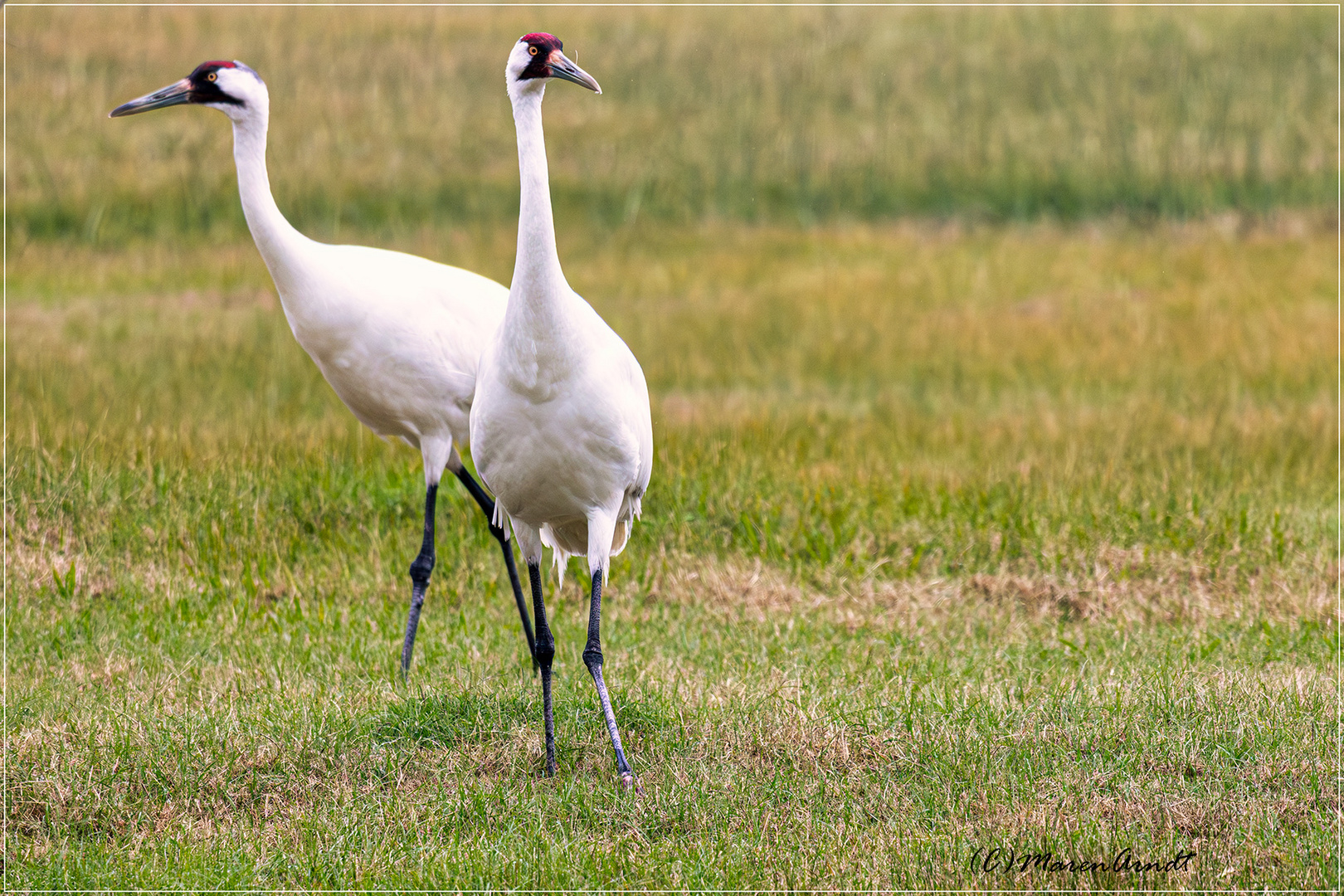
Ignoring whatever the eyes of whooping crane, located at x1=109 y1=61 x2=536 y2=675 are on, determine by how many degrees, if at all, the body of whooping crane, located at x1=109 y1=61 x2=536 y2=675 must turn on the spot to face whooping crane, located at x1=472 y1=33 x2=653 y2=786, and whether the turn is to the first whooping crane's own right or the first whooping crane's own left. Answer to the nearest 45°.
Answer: approximately 90° to the first whooping crane's own left

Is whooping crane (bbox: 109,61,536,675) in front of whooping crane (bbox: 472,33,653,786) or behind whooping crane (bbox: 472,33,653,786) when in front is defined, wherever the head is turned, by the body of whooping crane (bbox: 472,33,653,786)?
behind

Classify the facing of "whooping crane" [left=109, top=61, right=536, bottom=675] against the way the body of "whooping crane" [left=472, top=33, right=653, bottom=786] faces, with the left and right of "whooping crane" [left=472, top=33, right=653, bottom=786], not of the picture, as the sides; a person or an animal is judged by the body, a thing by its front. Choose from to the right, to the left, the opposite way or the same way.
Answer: to the right

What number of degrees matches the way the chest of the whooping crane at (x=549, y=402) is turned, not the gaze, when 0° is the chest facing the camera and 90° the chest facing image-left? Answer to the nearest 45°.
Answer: approximately 0°

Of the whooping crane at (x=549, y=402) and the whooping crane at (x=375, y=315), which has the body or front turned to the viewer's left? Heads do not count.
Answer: the whooping crane at (x=375, y=315)

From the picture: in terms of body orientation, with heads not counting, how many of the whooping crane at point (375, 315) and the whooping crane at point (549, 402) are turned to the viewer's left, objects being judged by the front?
1

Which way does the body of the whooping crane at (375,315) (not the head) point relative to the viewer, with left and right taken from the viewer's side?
facing to the left of the viewer
